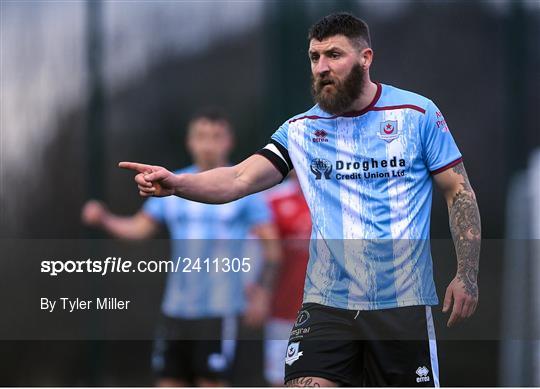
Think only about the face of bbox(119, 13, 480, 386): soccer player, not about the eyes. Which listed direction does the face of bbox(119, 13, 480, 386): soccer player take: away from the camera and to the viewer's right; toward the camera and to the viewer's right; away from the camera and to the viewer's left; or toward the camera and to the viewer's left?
toward the camera and to the viewer's left

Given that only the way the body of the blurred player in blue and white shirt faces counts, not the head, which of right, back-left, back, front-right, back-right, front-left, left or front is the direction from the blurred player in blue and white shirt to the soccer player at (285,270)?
left

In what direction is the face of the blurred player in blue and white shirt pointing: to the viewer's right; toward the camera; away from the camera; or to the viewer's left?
toward the camera

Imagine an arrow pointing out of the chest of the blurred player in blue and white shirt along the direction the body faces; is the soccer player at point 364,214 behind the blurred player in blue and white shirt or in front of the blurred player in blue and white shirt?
in front

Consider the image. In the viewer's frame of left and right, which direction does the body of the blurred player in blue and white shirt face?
facing the viewer
